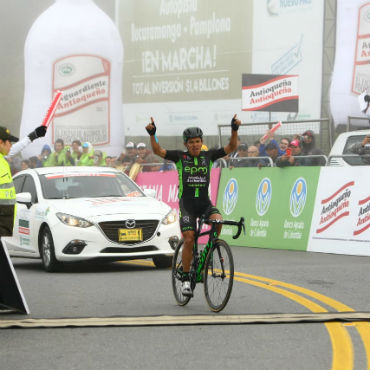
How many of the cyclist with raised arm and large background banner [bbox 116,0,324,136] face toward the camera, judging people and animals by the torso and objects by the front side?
2

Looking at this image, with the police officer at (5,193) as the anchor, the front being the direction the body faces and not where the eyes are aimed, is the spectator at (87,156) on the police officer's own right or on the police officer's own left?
on the police officer's own left

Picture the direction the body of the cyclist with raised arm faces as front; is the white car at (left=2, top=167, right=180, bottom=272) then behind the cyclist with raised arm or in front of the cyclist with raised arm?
behind

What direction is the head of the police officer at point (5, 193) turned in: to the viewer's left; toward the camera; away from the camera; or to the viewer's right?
to the viewer's right

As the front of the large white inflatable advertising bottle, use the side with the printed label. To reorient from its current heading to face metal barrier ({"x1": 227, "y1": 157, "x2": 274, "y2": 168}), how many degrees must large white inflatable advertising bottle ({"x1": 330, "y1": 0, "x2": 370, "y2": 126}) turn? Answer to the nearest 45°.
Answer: approximately 45° to its right

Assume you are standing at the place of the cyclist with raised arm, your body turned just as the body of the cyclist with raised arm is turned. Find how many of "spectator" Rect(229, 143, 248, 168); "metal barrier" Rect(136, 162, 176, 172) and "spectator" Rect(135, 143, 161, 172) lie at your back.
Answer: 3

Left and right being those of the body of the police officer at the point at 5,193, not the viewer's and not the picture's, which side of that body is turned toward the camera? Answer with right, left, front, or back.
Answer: right
